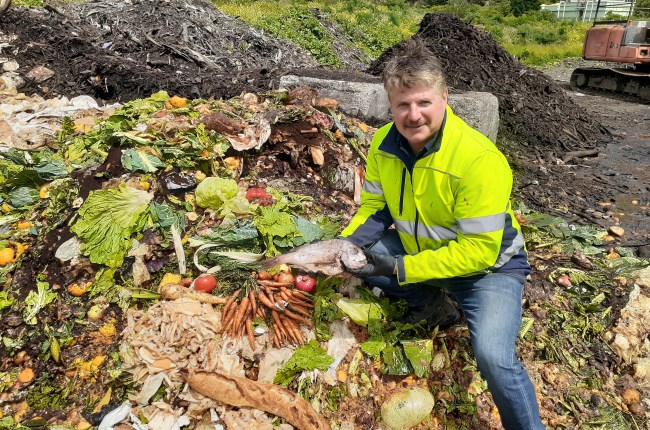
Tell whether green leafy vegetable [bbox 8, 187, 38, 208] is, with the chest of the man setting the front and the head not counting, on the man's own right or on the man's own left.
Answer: on the man's own right

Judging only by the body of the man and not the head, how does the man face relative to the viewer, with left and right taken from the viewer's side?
facing the viewer and to the left of the viewer

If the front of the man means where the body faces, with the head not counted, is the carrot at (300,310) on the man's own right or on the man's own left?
on the man's own right

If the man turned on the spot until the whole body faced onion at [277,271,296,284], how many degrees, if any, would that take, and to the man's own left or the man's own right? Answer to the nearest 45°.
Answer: approximately 45° to the man's own right

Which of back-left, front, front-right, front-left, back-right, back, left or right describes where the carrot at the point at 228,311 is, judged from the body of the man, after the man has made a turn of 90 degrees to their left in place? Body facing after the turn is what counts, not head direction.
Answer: back-right

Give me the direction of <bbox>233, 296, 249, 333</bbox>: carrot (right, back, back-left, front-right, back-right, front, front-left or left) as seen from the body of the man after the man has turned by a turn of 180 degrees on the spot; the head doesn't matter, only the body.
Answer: back-left

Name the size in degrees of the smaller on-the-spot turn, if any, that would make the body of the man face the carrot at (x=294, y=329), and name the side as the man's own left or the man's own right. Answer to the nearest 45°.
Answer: approximately 45° to the man's own right

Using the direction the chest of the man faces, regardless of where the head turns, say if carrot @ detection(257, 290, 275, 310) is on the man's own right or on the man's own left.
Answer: on the man's own right

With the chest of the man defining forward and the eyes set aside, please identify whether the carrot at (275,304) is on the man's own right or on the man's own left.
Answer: on the man's own right
